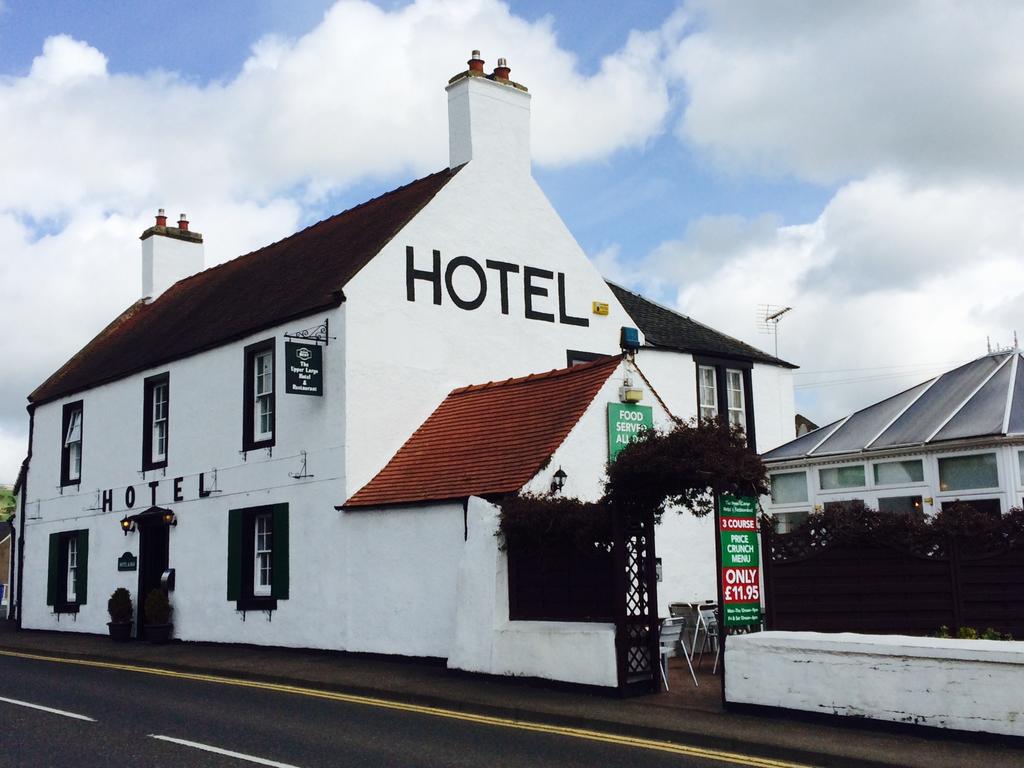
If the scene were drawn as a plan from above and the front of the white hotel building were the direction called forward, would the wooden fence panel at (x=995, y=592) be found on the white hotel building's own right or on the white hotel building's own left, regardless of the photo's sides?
on the white hotel building's own left

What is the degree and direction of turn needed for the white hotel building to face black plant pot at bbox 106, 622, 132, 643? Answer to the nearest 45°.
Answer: approximately 90° to its right

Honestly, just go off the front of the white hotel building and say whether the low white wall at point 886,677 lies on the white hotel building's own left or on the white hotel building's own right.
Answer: on the white hotel building's own left

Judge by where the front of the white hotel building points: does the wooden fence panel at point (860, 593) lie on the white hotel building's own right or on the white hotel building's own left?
on the white hotel building's own left

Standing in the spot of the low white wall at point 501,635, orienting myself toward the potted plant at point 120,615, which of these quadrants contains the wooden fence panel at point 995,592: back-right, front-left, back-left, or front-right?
back-right

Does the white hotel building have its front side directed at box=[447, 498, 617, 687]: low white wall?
no
